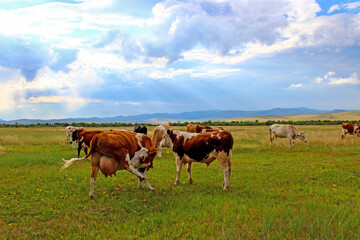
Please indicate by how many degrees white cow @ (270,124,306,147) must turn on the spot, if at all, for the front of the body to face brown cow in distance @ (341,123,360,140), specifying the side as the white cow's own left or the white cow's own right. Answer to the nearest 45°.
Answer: approximately 45° to the white cow's own left

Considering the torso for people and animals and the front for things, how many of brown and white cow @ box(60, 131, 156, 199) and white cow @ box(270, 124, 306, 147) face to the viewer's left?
0

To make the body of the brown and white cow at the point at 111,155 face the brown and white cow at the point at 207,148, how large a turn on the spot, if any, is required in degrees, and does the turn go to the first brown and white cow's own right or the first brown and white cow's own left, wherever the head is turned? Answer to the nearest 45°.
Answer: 0° — it already faces it

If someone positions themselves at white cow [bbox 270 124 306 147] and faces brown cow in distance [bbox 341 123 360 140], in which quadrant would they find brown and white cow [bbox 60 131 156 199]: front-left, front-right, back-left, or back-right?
back-right

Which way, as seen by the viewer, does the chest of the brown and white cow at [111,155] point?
to the viewer's right

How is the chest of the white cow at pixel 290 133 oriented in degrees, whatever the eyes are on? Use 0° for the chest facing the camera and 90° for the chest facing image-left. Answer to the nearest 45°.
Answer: approximately 270°

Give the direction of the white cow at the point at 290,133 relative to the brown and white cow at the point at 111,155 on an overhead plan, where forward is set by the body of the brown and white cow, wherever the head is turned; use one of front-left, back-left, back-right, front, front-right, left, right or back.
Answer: front-left
